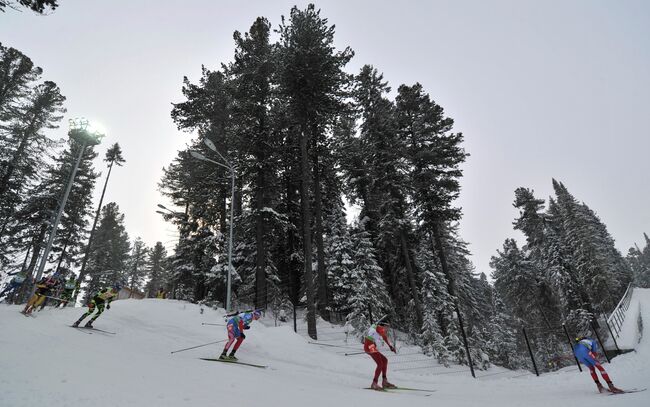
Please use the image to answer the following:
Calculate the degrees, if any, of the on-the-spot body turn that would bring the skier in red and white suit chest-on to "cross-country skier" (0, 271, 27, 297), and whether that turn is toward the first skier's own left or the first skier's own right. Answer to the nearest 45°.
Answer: approximately 180°

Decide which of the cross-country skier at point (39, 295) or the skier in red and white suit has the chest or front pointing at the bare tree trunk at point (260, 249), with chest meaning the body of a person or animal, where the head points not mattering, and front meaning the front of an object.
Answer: the cross-country skier

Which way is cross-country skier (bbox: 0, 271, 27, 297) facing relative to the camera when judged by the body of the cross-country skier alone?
to the viewer's right

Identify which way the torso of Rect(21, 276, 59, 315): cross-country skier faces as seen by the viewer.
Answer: to the viewer's right

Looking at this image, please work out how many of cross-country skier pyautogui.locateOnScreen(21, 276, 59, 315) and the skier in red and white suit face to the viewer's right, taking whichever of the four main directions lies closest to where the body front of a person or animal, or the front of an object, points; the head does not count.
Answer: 2

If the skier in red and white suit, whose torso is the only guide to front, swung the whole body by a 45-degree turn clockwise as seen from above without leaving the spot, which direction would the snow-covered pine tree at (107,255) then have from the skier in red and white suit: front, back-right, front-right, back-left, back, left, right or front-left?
back

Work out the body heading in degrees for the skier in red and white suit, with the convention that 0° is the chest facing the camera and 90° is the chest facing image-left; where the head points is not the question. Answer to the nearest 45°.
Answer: approximately 270°

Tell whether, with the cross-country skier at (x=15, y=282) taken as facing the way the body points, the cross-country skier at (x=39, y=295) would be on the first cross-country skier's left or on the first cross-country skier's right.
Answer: on the first cross-country skier's right

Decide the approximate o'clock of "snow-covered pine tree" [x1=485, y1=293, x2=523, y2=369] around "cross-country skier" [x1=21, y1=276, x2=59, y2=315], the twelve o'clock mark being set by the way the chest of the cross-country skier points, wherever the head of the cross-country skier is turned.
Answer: The snow-covered pine tree is roughly at 12 o'clock from the cross-country skier.

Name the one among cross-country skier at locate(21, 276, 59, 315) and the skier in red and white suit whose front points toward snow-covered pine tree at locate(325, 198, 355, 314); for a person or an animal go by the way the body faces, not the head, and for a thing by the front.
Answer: the cross-country skier

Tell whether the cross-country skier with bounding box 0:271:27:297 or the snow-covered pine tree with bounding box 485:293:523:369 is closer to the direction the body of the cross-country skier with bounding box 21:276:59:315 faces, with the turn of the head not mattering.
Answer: the snow-covered pine tree

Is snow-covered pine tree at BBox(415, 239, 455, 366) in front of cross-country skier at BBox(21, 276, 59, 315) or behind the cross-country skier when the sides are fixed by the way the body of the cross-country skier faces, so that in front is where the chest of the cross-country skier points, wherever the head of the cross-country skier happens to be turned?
in front
